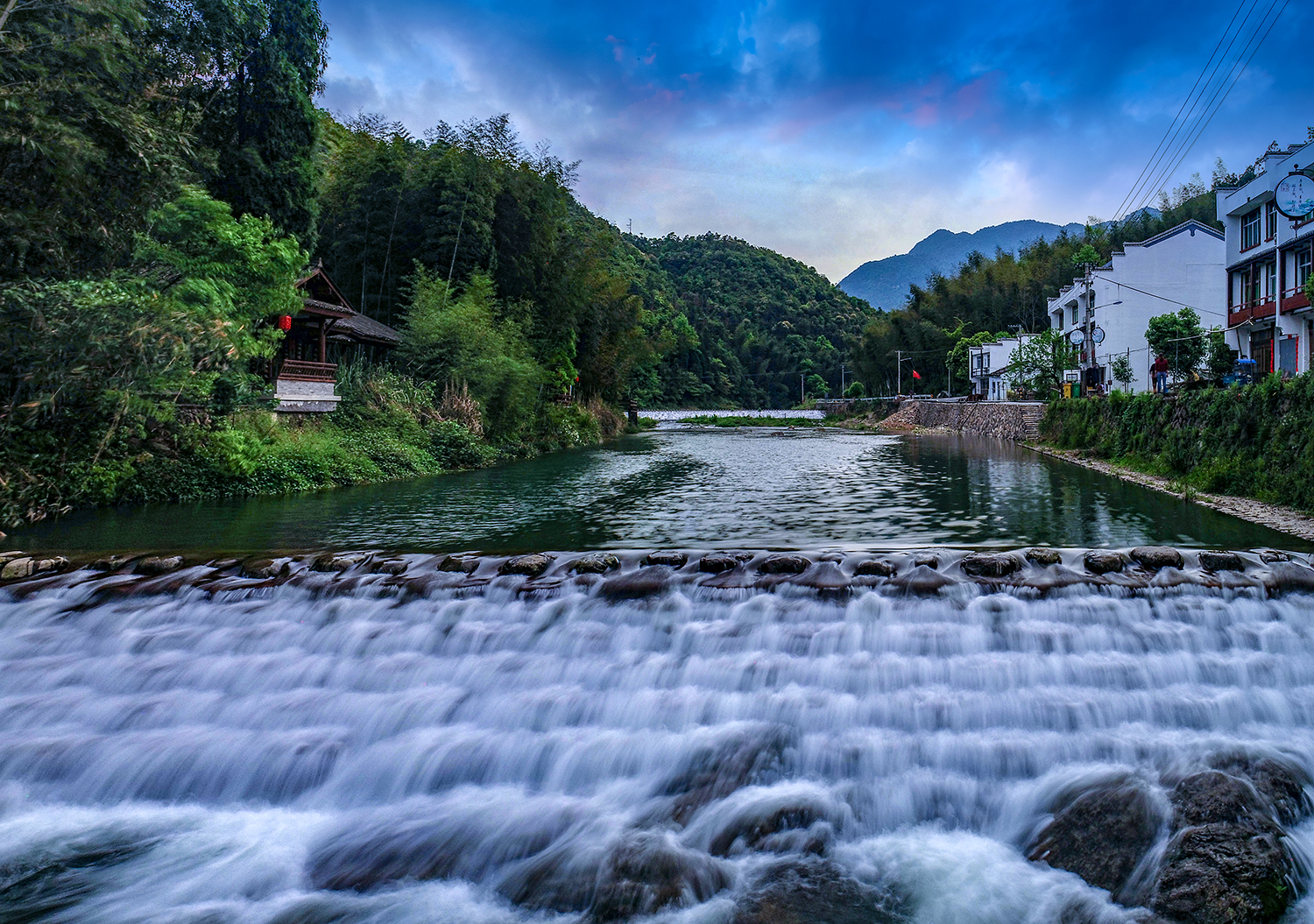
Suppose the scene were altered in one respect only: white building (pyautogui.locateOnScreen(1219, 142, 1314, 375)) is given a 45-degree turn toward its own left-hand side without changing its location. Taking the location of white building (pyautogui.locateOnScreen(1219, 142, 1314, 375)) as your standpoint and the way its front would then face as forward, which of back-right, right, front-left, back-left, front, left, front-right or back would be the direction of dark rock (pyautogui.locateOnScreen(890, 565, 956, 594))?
front

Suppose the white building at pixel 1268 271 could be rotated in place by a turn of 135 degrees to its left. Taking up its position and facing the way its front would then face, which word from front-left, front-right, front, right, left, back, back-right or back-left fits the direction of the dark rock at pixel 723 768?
right

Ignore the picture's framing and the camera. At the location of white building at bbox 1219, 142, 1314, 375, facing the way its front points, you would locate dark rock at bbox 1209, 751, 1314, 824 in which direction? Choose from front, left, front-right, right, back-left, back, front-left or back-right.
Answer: front-left

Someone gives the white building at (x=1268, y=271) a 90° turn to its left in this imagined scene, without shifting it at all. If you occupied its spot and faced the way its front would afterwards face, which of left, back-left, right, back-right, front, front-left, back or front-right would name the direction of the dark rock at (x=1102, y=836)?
front-right

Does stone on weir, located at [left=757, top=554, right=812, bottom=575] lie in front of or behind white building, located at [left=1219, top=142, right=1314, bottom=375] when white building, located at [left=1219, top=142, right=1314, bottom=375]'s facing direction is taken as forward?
in front

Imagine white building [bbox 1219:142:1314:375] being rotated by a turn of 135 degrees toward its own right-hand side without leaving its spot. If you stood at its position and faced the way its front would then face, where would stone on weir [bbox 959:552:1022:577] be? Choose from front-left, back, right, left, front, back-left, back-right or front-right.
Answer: back

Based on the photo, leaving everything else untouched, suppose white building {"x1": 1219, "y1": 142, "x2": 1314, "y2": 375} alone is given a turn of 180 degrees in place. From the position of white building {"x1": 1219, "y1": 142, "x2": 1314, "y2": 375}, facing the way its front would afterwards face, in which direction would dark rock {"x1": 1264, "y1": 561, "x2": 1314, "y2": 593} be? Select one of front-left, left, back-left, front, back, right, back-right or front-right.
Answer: back-right

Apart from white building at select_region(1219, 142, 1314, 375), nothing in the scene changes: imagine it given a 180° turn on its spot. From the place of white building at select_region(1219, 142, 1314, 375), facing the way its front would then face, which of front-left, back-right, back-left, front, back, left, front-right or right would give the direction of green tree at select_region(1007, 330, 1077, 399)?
left

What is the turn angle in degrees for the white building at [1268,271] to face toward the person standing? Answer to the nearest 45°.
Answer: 0° — it already faces them

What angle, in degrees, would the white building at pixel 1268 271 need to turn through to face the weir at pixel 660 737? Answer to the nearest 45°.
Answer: approximately 45° to its left

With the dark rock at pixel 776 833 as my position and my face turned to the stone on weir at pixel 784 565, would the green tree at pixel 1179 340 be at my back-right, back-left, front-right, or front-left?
front-right

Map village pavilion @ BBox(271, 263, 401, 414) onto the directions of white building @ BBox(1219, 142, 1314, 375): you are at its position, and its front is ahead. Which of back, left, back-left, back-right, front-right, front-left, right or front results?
front

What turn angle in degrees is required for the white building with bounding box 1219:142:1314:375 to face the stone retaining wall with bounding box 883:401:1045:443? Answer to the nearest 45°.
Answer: approximately 45° to its right

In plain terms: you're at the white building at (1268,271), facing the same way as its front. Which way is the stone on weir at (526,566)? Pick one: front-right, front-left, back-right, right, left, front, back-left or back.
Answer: front-left

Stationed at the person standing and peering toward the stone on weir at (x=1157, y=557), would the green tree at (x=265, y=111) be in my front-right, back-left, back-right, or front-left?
front-right

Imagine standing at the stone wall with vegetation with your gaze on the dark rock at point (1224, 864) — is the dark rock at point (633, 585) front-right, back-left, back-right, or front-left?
front-right
